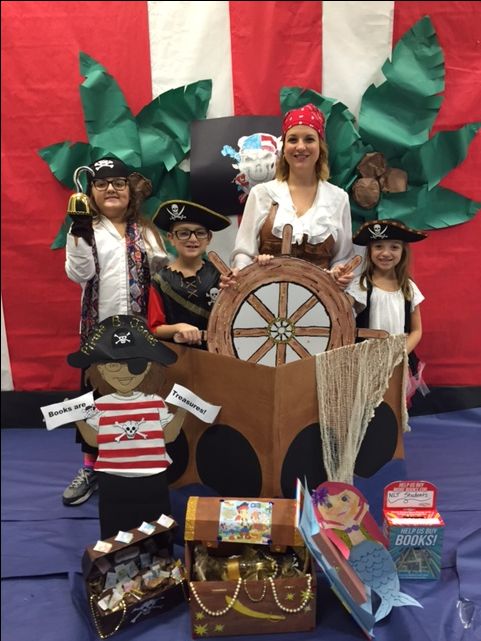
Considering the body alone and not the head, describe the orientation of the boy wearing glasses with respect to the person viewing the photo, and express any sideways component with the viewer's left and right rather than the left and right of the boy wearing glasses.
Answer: facing the viewer

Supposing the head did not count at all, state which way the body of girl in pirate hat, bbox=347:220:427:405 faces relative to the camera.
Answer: toward the camera

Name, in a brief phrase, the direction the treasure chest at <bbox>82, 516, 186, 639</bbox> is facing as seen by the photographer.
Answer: facing the viewer and to the right of the viewer

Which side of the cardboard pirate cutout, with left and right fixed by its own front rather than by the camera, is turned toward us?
front

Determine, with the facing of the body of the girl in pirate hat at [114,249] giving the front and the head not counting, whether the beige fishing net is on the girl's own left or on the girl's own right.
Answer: on the girl's own left

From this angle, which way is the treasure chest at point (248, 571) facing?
toward the camera
